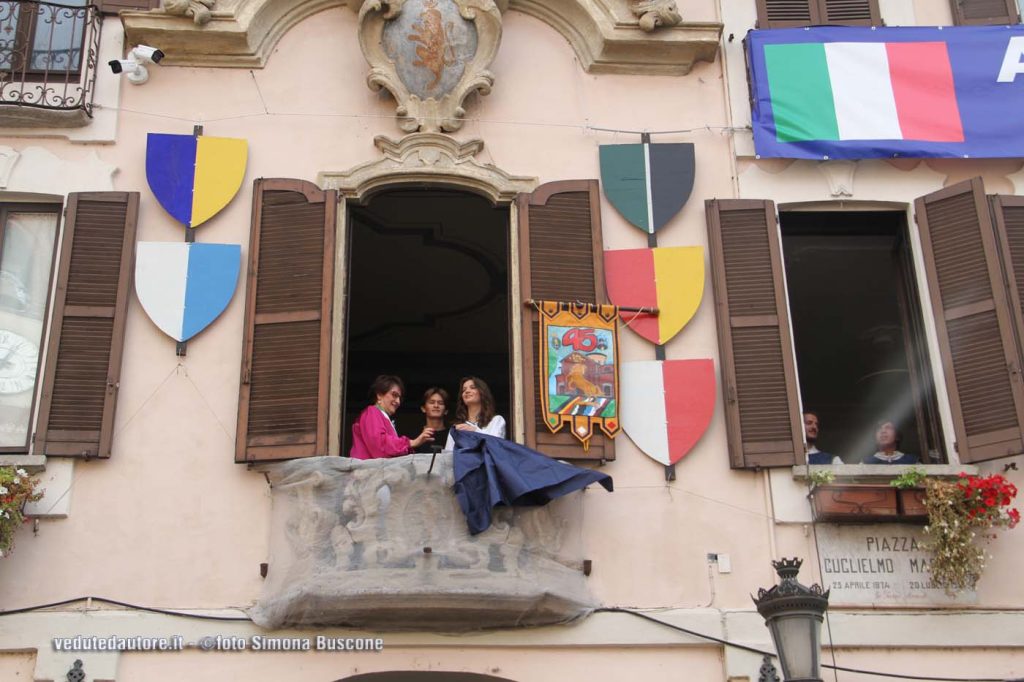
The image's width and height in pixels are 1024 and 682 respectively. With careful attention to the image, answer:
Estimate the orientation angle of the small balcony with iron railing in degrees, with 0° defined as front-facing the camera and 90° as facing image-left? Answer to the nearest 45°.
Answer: approximately 0°

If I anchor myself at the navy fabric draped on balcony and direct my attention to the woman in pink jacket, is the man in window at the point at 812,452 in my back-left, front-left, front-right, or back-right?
back-right

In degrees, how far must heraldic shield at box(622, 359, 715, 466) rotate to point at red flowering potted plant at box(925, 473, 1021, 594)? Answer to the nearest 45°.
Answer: approximately 90° to its left

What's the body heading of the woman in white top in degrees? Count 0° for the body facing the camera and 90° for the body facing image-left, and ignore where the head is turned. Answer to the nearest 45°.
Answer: approximately 45°

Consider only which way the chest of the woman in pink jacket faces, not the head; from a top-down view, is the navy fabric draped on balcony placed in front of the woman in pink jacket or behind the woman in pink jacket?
in front

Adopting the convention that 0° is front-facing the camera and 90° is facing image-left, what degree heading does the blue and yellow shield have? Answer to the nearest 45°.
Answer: approximately 0°
